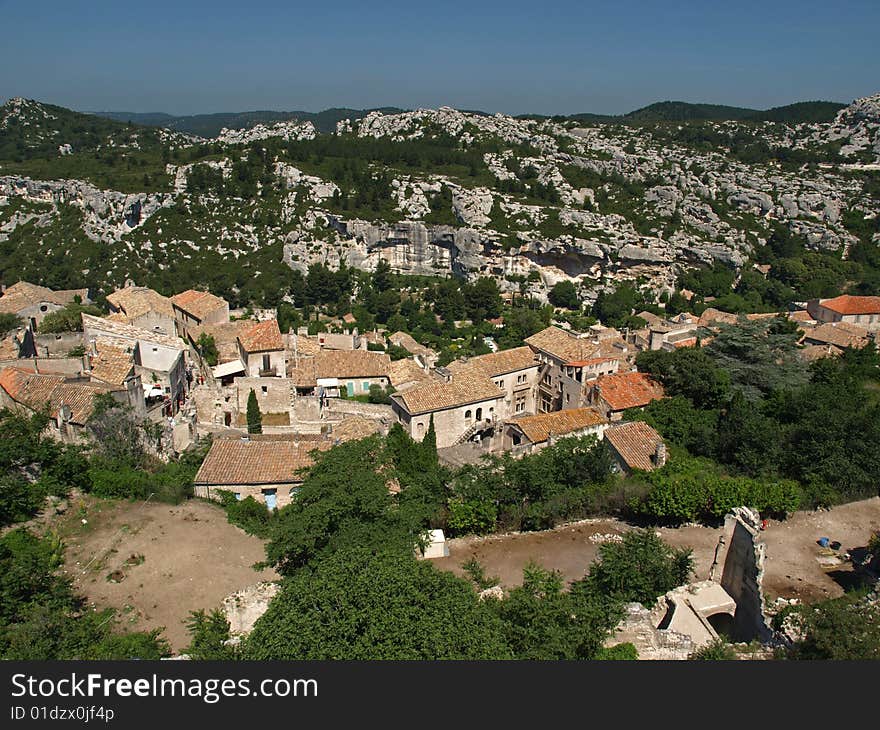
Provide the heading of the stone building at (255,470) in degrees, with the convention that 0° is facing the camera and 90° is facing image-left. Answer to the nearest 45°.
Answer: approximately 0°

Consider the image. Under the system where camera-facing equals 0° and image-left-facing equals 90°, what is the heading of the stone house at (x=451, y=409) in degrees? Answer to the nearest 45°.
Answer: approximately 315°

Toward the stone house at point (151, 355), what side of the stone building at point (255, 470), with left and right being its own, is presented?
back

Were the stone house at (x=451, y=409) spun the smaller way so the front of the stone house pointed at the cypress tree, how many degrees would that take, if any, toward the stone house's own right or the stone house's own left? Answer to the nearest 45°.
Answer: approximately 135° to the stone house's own right

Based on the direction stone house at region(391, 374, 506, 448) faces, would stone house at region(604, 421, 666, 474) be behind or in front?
in front

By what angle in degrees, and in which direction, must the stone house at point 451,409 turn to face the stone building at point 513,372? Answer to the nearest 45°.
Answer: approximately 90° to its left

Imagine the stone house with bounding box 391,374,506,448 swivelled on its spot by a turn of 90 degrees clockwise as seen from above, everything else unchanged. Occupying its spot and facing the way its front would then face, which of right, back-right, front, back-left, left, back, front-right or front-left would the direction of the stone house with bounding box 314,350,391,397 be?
right

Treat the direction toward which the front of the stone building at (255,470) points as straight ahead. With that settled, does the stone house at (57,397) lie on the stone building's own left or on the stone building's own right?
on the stone building's own right

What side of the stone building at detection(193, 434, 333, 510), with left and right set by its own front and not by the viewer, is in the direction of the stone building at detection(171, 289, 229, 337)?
back
